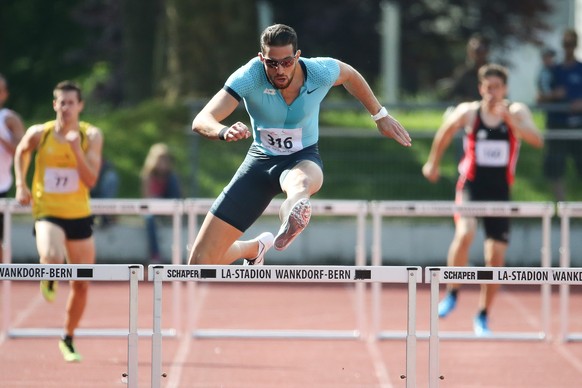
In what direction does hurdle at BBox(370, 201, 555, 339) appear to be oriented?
toward the camera

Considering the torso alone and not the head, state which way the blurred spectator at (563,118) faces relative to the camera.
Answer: toward the camera

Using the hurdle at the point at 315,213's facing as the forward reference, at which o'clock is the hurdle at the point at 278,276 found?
the hurdle at the point at 278,276 is roughly at 12 o'clock from the hurdle at the point at 315,213.

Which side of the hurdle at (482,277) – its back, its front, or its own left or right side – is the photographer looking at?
front

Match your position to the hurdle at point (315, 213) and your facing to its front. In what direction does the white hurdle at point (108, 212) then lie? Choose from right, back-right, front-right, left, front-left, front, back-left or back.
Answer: right

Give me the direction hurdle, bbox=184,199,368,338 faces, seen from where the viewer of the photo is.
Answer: facing the viewer

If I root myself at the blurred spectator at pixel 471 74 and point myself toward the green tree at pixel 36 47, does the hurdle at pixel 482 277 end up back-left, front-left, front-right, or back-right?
back-left

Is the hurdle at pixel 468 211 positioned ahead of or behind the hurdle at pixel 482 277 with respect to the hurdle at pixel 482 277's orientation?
behind

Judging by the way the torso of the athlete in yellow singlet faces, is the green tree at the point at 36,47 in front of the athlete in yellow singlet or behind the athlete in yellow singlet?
behind

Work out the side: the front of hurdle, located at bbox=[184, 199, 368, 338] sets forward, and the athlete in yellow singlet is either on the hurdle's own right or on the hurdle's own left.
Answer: on the hurdle's own right

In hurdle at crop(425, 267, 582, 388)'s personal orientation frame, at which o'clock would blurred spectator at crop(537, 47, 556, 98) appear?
The blurred spectator is roughly at 6 o'clock from the hurdle.

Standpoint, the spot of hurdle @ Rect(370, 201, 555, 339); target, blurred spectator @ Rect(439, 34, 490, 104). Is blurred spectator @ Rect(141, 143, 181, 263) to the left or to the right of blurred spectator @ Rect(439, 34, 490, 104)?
left
